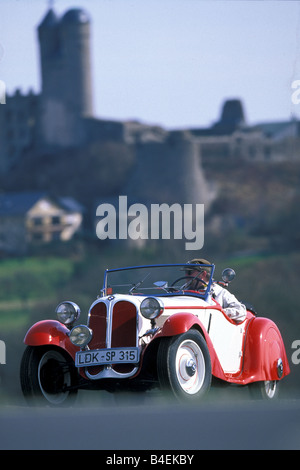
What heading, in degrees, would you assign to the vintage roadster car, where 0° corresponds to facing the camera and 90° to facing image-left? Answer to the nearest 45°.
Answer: approximately 45°
